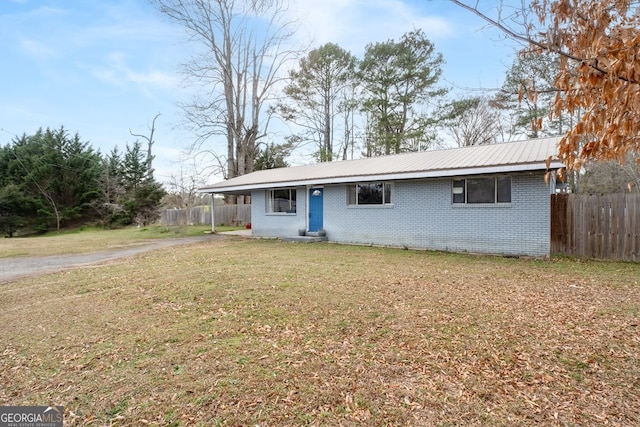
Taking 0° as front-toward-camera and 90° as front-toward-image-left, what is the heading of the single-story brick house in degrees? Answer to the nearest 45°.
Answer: approximately 45°

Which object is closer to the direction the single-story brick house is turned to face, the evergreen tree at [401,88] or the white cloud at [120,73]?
the white cloud

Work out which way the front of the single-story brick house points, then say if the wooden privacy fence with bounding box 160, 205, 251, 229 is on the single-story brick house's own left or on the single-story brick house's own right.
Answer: on the single-story brick house's own right

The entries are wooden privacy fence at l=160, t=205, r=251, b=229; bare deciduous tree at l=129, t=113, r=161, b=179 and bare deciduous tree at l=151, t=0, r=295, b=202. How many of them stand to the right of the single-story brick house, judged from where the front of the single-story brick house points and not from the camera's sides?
3

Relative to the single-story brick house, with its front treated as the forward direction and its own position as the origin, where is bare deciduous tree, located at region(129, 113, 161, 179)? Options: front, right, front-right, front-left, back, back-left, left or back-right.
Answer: right

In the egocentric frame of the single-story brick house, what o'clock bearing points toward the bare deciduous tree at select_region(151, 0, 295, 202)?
The bare deciduous tree is roughly at 3 o'clock from the single-story brick house.

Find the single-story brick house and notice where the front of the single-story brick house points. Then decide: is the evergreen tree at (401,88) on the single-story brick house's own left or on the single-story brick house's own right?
on the single-story brick house's own right

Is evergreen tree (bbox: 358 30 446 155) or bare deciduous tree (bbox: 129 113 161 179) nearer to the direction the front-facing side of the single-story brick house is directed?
the bare deciduous tree
